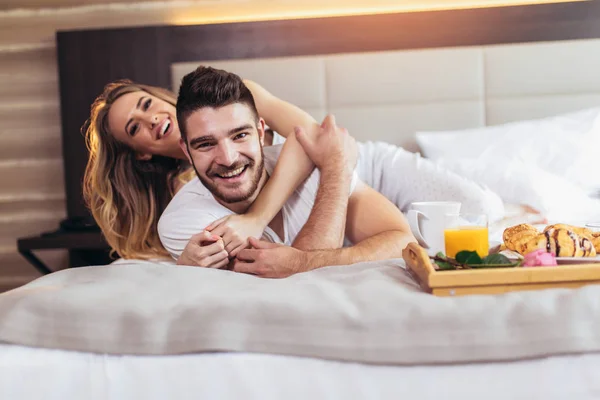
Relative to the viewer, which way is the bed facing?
toward the camera
